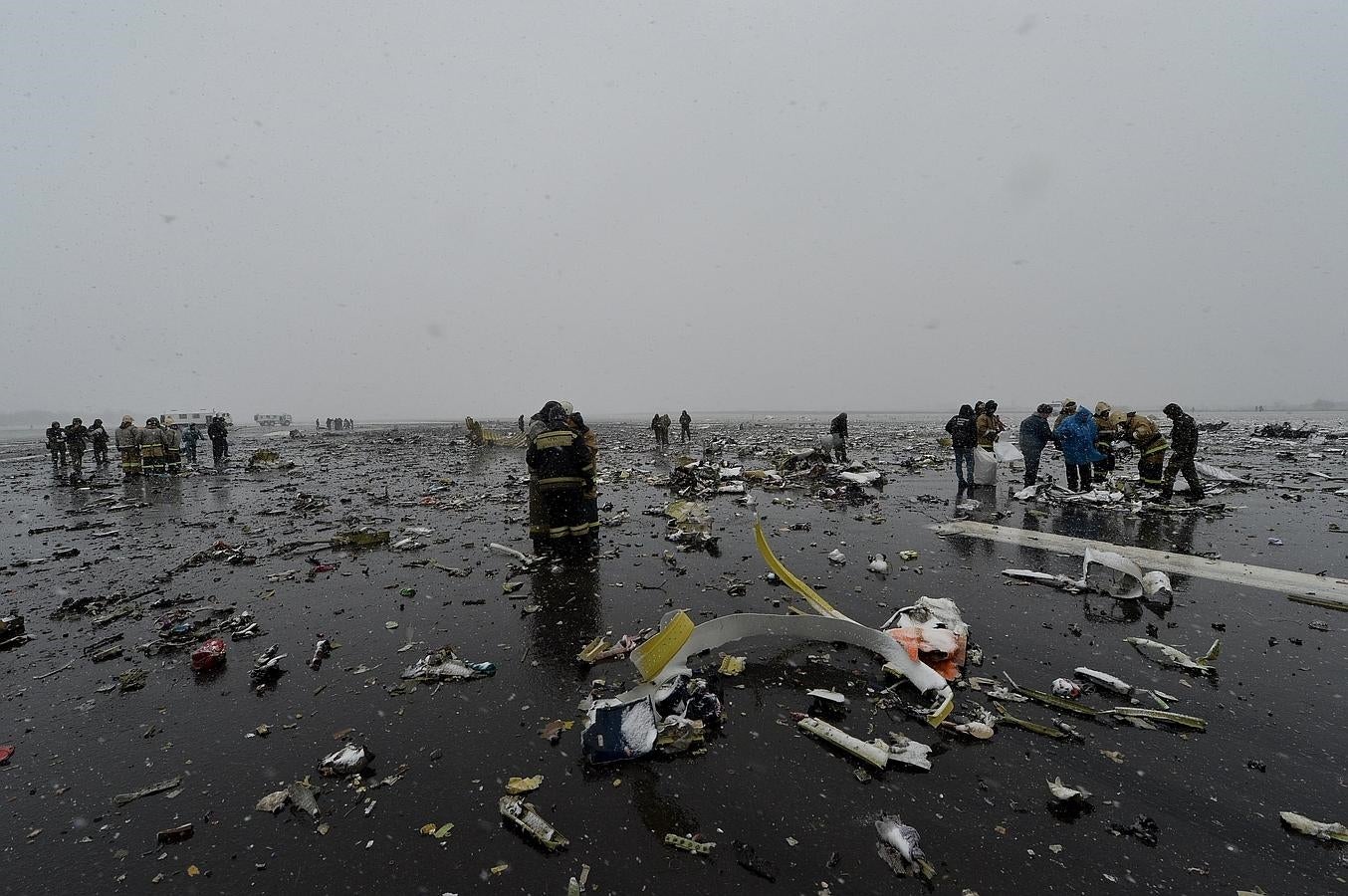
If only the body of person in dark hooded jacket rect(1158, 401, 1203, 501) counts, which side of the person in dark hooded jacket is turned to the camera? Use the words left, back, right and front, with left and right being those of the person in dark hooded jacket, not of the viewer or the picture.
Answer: left

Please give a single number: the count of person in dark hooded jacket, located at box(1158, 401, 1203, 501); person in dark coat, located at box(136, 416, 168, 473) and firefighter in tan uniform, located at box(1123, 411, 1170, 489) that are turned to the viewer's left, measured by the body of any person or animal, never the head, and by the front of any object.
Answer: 2

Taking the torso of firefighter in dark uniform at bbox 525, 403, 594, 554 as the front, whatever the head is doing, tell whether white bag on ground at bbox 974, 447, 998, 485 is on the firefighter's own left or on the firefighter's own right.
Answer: on the firefighter's own right

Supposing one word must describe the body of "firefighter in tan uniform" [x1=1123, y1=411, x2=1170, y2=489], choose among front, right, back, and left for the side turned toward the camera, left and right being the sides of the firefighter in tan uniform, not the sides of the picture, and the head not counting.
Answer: left

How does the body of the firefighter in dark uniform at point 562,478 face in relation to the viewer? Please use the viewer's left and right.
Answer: facing away from the viewer

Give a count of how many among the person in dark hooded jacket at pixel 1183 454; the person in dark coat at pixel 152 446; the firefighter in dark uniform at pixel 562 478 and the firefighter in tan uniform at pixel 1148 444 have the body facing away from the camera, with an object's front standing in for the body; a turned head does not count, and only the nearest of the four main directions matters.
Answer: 2

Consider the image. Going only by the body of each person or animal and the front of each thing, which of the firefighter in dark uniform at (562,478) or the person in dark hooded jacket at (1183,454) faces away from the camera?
the firefighter in dark uniform at (562,478)

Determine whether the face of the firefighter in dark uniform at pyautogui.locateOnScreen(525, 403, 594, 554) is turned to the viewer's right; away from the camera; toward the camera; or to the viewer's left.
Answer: away from the camera

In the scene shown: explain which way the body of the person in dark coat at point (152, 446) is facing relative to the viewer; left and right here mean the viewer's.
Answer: facing away from the viewer
